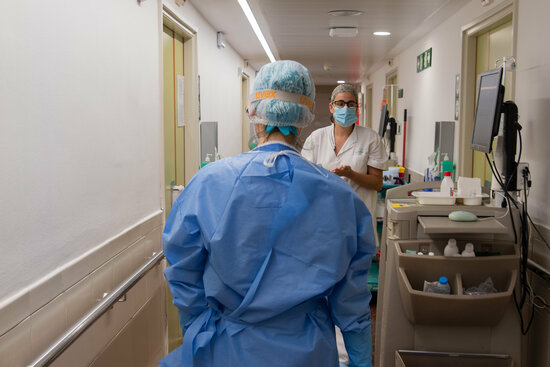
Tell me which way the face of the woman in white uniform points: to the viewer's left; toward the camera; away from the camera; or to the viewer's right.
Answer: toward the camera

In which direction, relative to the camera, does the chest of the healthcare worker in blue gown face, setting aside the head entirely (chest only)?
away from the camera

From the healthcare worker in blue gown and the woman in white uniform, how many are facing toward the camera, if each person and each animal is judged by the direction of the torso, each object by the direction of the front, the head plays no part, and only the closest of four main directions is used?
1

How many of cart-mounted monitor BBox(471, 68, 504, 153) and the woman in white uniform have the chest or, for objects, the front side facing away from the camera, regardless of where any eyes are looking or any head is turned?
0

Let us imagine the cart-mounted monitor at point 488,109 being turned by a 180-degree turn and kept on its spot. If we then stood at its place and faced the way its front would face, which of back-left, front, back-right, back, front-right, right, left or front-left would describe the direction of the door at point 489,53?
front-left

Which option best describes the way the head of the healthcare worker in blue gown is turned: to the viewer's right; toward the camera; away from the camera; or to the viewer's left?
away from the camera

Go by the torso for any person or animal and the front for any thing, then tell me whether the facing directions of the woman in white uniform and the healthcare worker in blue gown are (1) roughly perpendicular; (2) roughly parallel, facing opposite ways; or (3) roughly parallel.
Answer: roughly parallel, facing opposite ways

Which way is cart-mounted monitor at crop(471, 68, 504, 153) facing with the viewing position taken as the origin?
facing the viewer and to the left of the viewer

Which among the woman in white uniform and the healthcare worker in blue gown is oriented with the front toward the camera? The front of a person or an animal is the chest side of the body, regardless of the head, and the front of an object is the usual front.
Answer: the woman in white uniform

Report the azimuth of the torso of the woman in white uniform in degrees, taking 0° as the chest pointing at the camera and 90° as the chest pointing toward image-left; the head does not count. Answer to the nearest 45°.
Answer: approximately 0°

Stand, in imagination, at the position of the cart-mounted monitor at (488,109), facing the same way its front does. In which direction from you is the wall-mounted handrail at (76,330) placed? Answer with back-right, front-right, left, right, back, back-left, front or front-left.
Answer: front

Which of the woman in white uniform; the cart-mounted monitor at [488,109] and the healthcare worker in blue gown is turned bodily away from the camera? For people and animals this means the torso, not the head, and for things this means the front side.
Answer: the healthcare worker in blue gown

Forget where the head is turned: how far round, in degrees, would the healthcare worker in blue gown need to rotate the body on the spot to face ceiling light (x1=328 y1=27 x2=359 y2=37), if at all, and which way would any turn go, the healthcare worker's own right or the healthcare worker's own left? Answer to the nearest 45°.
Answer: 0° — they already face it

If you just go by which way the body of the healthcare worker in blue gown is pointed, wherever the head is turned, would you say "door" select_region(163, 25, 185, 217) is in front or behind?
in front
